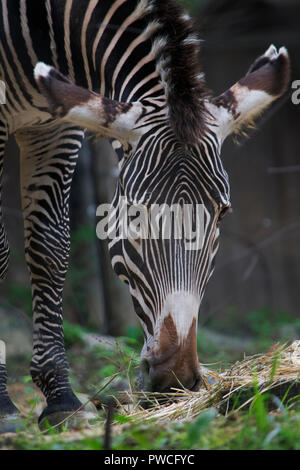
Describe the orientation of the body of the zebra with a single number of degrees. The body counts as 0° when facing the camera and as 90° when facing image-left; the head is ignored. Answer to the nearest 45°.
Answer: approximately 315°
